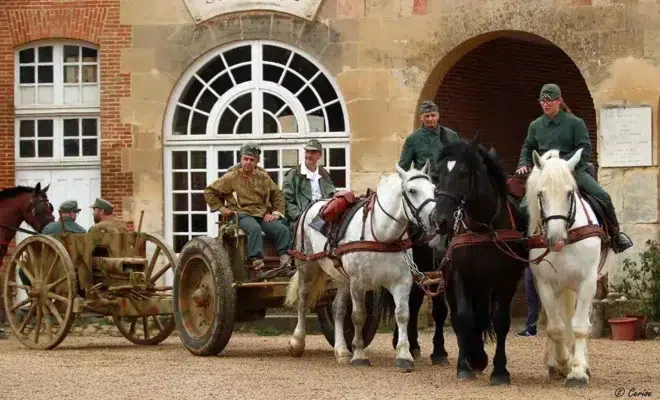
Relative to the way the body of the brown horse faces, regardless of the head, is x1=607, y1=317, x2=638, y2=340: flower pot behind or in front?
in front

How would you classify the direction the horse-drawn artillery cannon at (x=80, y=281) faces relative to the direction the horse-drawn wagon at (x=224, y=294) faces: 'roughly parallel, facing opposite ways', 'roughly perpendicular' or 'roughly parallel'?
roughly parallel

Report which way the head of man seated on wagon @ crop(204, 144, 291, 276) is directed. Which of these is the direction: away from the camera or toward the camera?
toward the camera

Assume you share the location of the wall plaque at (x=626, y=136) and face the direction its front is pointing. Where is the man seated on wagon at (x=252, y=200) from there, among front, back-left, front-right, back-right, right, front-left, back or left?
front-right

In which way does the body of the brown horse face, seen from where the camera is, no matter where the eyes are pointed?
to the viewer's right

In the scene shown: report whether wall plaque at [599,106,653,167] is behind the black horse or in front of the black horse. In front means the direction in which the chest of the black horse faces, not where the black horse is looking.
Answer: behind

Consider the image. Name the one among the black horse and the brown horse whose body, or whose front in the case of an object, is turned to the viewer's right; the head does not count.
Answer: the brown horse

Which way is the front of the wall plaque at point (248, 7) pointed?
toward the camera

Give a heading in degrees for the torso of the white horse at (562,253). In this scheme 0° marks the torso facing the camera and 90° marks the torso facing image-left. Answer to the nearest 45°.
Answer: approximately 0°

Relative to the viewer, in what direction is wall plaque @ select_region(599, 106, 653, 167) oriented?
toward the camera

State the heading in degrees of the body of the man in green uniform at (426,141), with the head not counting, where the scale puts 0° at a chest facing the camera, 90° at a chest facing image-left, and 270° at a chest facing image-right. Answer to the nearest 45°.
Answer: approximately 0°

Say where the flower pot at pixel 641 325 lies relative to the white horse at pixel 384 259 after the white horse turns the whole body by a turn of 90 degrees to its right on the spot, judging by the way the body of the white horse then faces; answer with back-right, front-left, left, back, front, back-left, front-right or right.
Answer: back

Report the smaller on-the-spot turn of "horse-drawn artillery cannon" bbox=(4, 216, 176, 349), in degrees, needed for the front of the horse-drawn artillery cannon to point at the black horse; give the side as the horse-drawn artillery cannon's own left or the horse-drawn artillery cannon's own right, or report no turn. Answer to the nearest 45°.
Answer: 0° — it already faces it

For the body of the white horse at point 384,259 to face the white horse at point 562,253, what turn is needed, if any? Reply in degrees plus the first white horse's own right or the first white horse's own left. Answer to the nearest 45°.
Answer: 0° — it already faces it

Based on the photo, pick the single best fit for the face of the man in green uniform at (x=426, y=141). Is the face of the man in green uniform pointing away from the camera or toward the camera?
toward the camera
